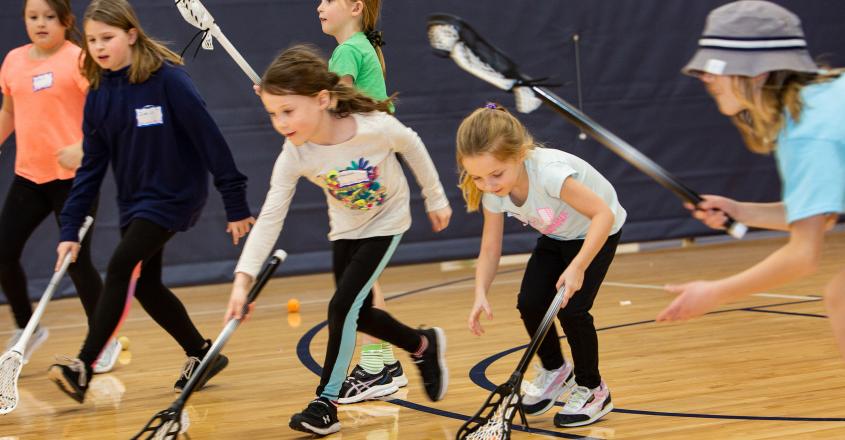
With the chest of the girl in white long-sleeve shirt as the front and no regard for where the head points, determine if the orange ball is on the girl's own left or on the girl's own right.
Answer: on the girl's own right

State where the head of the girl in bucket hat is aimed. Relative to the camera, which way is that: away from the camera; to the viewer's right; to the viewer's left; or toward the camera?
to the viewer's left

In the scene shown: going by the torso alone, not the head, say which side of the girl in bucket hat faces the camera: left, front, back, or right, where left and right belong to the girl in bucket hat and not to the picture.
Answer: left

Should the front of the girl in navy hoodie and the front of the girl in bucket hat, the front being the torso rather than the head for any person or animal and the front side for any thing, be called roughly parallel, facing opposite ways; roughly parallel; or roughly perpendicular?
roughly perpendicular

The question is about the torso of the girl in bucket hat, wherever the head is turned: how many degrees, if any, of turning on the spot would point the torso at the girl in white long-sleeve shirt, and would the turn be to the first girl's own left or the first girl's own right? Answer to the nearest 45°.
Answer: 0° — they already face them

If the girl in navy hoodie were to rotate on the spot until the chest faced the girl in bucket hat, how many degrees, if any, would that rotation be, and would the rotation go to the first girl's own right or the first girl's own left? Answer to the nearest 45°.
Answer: approximately 90° to the first girl's own left

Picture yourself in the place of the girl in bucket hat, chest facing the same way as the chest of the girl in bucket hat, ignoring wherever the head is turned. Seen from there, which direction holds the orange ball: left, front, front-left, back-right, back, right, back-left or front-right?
front-right

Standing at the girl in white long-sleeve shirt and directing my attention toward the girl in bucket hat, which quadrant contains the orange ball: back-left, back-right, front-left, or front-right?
back-left

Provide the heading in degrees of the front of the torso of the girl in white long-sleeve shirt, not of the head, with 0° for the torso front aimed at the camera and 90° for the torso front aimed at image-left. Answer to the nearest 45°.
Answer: approximately 45°

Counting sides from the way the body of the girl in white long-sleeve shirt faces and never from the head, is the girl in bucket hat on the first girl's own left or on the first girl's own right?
on the first girl's own left

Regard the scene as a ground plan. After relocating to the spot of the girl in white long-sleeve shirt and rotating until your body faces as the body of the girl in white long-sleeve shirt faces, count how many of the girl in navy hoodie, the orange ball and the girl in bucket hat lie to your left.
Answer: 1

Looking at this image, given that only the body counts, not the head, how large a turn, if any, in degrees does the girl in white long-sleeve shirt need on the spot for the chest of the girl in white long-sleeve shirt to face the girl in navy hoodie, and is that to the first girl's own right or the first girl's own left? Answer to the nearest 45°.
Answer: approximately 90° to the first girl's own right

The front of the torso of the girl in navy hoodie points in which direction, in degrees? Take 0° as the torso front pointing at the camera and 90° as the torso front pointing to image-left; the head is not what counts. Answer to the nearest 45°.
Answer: approximately 45°
